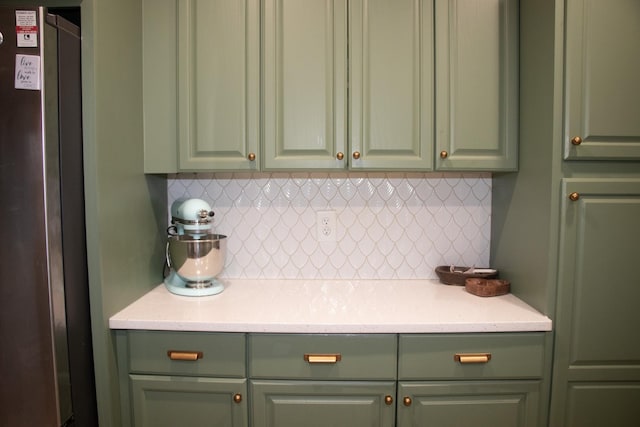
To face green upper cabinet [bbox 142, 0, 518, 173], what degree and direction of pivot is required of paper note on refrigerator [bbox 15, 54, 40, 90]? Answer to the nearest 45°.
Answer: approximately 90° to its left

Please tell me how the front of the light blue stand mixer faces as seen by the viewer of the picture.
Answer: facing the viewer and to the right of the viewer

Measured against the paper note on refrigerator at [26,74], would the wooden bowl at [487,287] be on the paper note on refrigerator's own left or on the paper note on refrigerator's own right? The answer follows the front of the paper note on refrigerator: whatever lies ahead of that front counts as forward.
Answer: on the paper note on refrigerator's own left

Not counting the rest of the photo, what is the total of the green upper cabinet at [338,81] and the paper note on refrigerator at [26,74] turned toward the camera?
2

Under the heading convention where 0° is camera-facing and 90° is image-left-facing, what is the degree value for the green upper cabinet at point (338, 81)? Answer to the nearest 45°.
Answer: approximately 0°
